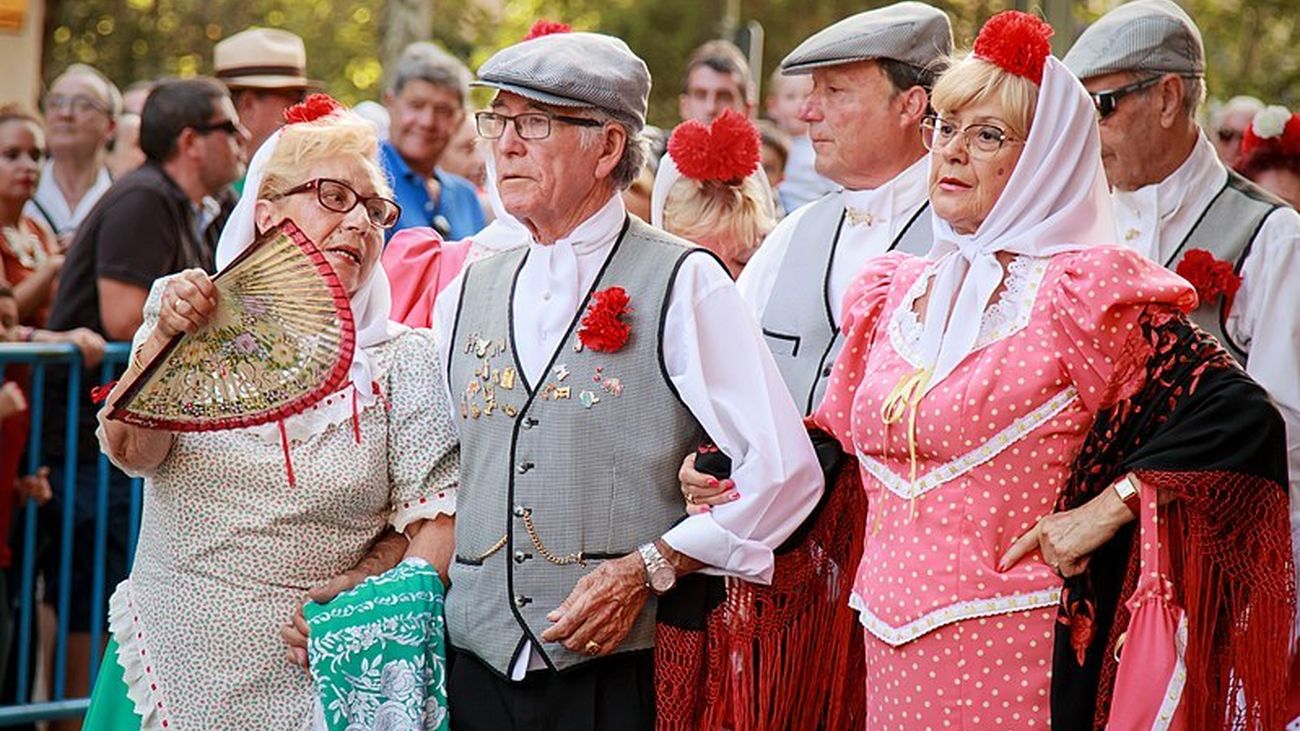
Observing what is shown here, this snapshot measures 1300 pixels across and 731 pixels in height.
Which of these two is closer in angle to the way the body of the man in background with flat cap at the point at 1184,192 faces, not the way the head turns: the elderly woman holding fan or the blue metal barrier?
the elderly woman holding fan

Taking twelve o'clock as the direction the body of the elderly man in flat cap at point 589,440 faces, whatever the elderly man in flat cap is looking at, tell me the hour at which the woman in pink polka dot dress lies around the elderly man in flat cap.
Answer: The woman in pink polka dot dress is roughly at 8 o'clock from the elderly man in flat cap.

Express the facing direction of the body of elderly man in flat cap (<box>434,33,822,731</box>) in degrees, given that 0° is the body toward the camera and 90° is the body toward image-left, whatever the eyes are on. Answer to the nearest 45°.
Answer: approximately 45°

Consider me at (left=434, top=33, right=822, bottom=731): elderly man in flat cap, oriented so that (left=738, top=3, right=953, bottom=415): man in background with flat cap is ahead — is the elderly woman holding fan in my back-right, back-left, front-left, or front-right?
back-left

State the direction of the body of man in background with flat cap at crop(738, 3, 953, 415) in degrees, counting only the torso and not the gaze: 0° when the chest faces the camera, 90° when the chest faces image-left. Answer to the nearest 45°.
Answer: approximately 45°
